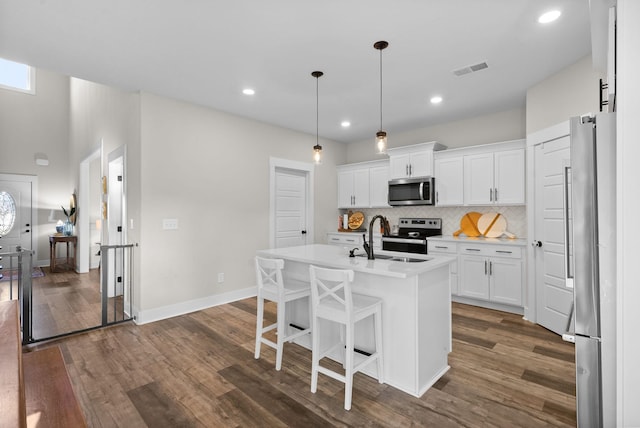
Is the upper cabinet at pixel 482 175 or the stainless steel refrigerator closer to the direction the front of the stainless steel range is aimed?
the stainless steel refrigerator

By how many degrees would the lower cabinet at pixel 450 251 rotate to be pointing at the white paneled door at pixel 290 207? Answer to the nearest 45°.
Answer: approximately 90° to its right

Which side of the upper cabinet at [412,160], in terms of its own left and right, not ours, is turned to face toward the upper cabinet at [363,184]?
right

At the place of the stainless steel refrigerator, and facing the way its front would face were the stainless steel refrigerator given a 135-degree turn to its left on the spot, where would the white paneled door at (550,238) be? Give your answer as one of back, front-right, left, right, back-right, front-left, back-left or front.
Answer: back-left

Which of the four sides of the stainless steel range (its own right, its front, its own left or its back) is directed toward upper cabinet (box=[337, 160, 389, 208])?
right

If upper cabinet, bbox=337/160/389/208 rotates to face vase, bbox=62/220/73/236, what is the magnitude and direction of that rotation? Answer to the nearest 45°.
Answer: approximately 45° to its right

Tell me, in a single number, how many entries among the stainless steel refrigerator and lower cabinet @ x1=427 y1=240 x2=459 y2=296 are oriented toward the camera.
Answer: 1

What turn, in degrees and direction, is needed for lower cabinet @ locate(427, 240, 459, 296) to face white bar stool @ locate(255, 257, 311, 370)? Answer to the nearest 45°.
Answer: approximately 45° to its right

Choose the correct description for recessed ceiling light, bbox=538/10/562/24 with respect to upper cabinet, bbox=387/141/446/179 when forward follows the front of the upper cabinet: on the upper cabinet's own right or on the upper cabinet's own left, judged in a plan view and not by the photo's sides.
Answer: on the upper cabinet's own left

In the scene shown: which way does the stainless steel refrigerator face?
to the viewer's left

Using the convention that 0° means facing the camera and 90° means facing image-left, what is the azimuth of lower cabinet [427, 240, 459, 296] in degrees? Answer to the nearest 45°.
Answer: approximately 0°

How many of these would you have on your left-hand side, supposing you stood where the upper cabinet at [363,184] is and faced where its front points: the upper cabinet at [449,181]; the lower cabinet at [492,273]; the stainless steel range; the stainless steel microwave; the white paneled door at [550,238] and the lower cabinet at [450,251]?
6
